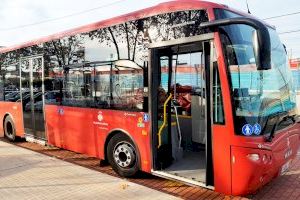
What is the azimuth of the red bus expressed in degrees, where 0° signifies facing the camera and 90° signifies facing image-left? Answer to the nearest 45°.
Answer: approximately 315°
